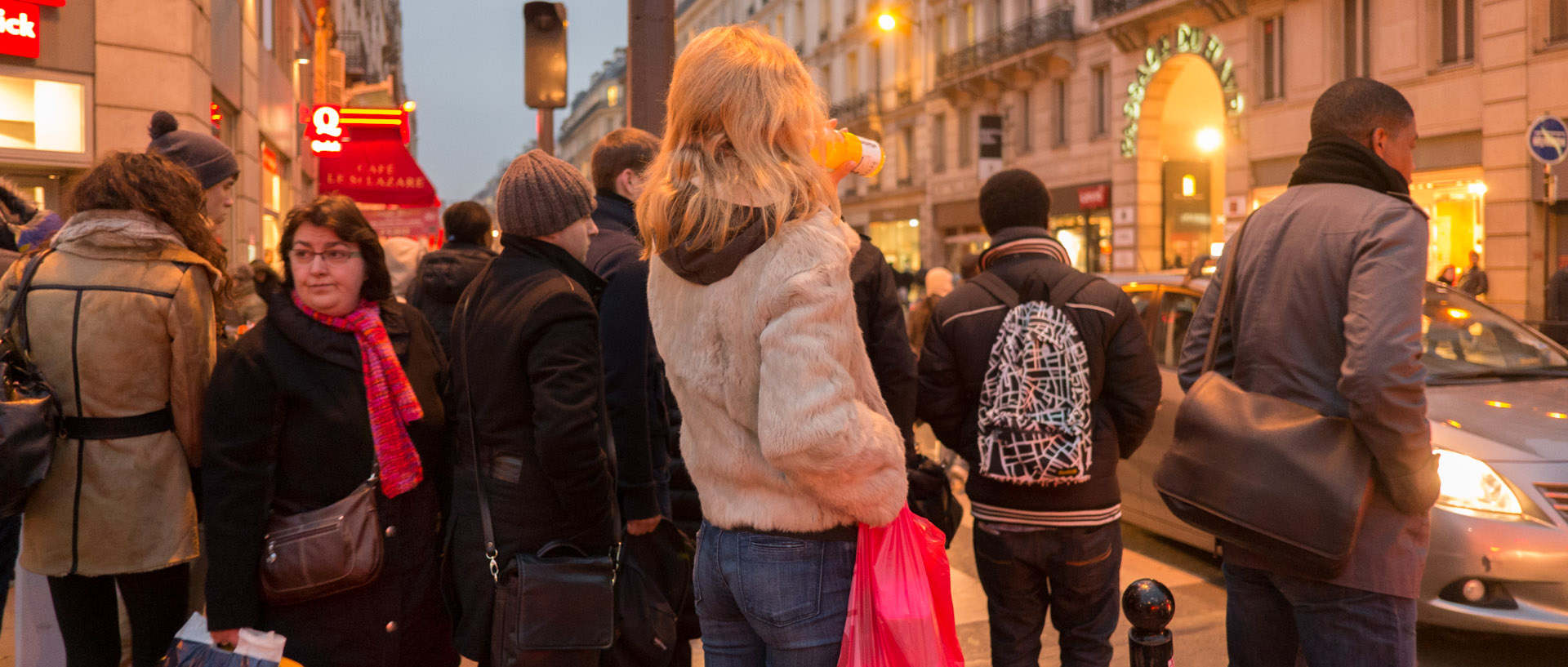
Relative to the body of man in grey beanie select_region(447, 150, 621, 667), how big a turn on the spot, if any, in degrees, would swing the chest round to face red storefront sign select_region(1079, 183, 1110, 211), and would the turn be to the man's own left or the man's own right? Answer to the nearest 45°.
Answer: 0° — they already face it

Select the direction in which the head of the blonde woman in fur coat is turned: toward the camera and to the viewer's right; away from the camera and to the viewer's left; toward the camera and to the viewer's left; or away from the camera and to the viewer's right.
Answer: away from the camera and to the viewer's right

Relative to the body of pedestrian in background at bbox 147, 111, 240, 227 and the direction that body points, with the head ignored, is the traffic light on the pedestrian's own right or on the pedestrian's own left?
on the pedestrian's own left

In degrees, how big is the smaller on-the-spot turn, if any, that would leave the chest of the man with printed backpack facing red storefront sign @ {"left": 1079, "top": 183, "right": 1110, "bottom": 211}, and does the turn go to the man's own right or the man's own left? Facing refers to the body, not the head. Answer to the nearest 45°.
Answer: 0° — they already face it

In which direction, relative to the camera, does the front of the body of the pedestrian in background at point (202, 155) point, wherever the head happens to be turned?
to the viewer's right

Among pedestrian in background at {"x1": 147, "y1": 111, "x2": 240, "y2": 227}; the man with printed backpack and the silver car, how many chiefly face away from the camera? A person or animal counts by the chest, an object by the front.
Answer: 1

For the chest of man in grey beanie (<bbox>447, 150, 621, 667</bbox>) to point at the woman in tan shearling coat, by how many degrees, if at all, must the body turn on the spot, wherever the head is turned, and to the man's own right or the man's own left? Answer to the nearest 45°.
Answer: approximately 90° to the man's own left

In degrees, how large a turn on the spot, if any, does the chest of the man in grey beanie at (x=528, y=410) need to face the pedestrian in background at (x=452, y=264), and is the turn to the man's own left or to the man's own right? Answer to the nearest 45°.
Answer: approximately 45° to the man's own left

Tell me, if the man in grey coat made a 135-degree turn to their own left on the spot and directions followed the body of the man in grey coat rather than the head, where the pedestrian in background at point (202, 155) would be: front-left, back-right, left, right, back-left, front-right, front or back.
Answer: front

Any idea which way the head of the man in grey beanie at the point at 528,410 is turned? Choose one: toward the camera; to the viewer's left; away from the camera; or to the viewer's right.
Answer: to the viewer's right

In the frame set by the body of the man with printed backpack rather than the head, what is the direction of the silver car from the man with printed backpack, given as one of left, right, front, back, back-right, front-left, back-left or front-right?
front-right

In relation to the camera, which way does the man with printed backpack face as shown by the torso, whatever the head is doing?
away from the camera

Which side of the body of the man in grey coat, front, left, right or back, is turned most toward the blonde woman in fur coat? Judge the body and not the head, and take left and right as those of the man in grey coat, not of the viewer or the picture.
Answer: back

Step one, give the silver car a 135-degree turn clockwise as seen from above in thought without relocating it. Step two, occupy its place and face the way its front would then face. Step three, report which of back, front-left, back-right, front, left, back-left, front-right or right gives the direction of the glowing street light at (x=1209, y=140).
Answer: right

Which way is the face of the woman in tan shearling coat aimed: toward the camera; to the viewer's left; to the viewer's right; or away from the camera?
away from the camera

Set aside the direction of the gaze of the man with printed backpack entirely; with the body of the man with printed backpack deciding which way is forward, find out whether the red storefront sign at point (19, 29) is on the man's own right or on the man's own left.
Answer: on the man's own left

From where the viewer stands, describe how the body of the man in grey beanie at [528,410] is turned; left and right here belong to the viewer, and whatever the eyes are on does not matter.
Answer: facing away from the viewer and to the right of the viewer

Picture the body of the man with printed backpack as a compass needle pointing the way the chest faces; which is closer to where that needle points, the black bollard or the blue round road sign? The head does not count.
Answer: the blue round road sign

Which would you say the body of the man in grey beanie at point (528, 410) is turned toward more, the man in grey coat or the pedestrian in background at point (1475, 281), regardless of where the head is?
the pedestrian in background

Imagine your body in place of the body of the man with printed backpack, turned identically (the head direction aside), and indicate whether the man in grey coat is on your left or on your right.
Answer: on your right

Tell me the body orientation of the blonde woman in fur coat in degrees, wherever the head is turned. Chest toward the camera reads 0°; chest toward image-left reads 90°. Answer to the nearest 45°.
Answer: approximately 225°
